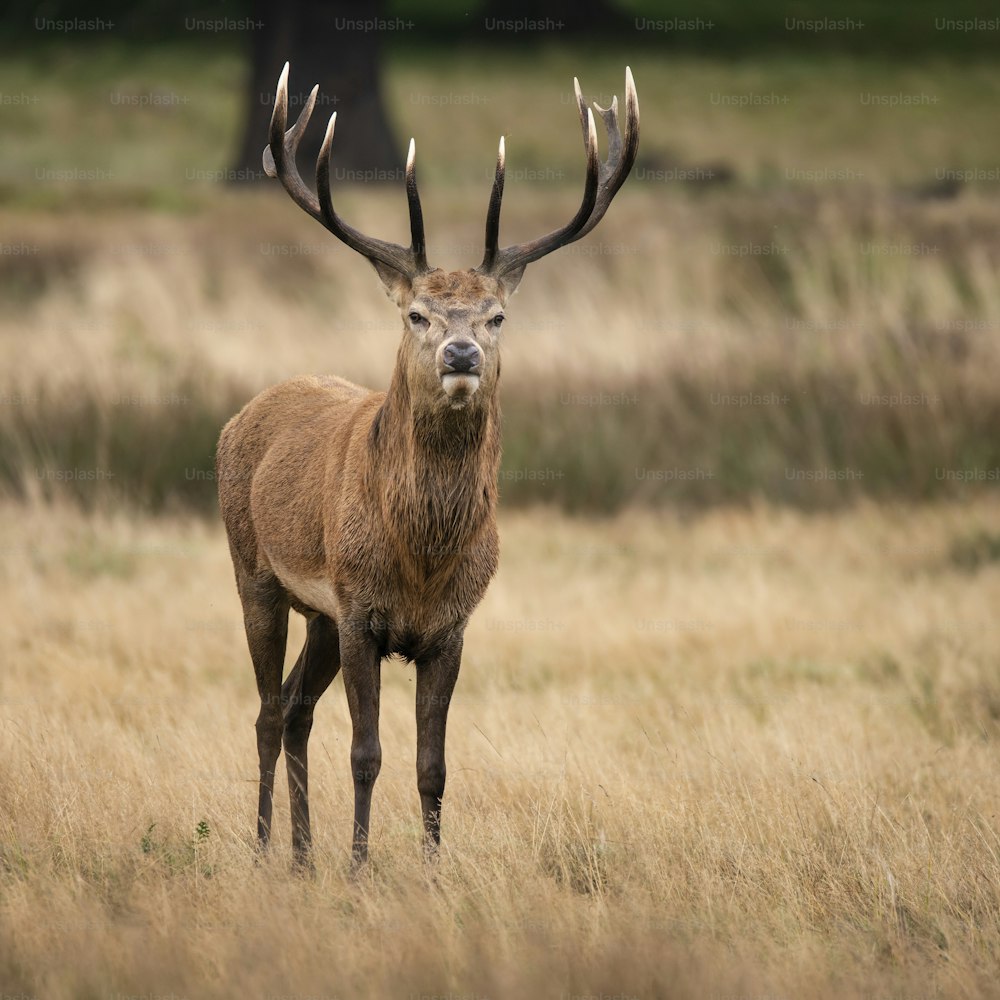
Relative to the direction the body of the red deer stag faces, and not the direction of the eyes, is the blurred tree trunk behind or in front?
behind

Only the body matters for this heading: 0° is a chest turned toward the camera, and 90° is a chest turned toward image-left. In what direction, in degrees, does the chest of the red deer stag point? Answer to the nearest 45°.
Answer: approximately 315°
